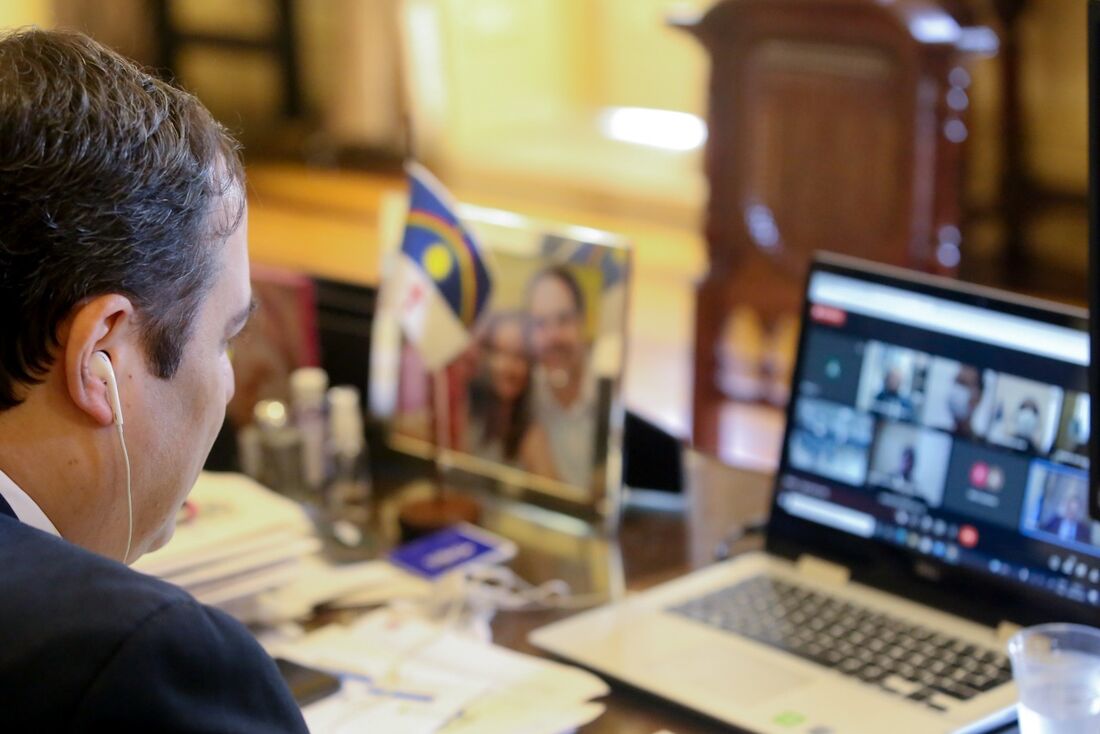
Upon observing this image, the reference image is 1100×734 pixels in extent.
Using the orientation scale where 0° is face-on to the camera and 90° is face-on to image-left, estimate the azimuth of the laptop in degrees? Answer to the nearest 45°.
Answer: approximately 45°

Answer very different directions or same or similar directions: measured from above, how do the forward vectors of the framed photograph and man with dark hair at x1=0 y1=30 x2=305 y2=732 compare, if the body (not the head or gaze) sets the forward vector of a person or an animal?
very different directions

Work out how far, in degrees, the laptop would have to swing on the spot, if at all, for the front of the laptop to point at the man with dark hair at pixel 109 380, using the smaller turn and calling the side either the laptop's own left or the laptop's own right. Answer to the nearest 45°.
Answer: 0° — it already faces them

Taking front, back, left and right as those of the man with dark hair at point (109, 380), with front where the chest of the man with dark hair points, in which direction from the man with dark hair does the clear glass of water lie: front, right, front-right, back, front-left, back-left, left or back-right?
front-right

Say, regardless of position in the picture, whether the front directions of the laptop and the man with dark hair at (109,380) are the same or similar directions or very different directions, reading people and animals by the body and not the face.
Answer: very different directions

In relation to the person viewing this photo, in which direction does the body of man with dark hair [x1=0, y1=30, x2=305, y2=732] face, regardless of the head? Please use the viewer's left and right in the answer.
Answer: facing away from the viewer and to the right of the viewer

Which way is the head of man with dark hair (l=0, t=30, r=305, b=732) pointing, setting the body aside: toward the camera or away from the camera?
away from the camera

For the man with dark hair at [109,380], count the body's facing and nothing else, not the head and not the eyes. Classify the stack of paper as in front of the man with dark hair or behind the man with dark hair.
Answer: in front

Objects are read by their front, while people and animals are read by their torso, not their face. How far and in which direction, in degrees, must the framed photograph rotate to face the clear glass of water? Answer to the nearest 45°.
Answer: approximately 90° to its left

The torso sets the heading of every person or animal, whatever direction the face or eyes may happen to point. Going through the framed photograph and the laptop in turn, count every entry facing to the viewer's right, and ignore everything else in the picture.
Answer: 0
